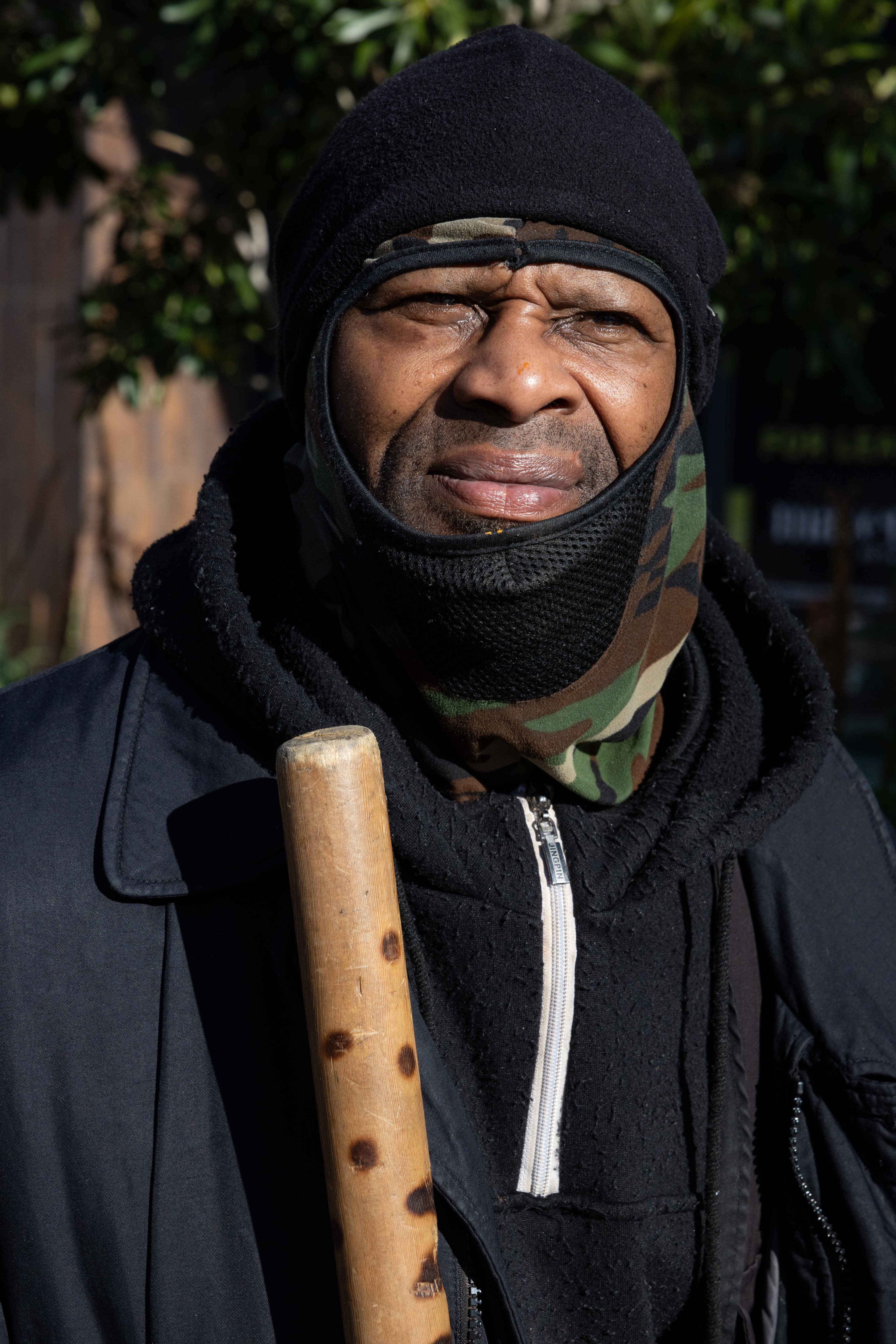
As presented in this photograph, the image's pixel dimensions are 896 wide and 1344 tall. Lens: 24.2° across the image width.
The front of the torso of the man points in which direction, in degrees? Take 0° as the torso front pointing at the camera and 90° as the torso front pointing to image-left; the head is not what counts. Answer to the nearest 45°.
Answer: approximately 0°
